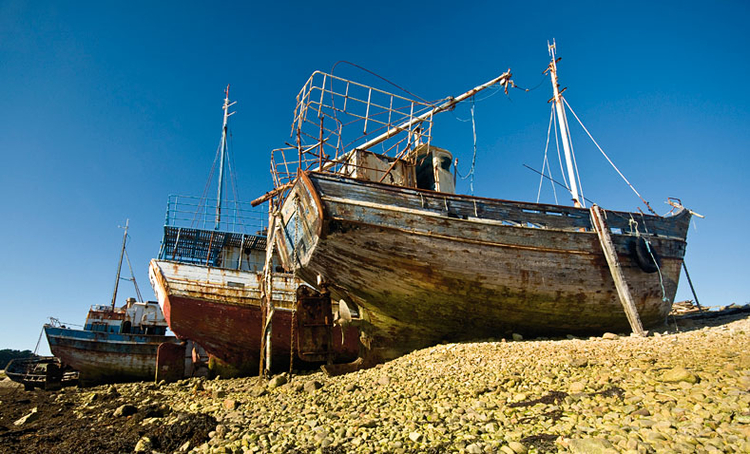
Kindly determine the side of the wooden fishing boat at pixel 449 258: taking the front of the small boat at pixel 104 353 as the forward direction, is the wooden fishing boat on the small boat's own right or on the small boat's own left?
on the small boat's own left

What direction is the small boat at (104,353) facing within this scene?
to the viewer's left

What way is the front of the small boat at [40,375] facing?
to the viewer's left

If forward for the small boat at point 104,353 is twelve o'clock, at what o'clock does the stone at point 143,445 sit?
The stone is roughly at 9 o'clock from the small boat.

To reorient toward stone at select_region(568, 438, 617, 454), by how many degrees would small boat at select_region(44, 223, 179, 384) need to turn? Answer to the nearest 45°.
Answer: approximately 90° to its left

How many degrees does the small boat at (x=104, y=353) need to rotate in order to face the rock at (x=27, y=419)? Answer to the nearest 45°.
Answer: approximately 90° to its left
